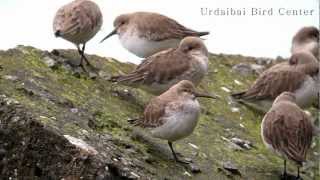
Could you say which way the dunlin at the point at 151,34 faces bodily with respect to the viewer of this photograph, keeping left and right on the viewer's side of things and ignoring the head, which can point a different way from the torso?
facing to the left of the viewer

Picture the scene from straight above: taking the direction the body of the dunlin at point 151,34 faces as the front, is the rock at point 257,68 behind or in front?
behind

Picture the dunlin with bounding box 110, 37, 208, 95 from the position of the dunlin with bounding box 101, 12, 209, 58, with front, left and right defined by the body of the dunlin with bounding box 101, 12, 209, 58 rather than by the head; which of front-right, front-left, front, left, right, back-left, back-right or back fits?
left

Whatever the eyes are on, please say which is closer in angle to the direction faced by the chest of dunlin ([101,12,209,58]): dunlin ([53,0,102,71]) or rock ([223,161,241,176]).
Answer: the dunlin

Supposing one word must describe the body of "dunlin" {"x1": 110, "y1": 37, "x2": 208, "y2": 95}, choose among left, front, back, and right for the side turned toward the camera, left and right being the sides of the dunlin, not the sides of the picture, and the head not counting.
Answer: right

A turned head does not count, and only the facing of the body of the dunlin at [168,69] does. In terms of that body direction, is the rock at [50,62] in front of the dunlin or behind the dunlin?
behind

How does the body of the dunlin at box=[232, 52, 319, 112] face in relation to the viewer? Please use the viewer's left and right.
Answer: facing to the right of the viewer

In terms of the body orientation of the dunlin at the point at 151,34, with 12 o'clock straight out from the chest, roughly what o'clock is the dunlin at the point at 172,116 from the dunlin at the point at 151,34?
the dunlin at the point at 172,116 is roughly at 9 o'clock from the dunlin at the point at 151,34.

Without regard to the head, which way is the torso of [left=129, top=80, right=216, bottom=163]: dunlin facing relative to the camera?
to the viewer's right

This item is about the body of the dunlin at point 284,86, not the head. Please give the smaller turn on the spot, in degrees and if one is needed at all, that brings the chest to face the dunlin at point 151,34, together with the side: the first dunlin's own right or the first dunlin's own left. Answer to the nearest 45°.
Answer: approximately 180°
